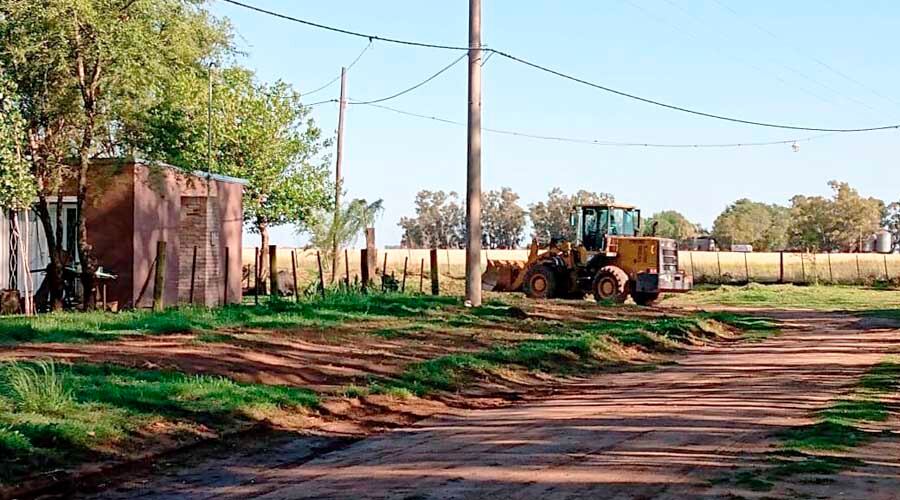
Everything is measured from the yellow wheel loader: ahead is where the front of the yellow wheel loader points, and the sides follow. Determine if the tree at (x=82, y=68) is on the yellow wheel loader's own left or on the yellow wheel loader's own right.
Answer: on the yellow wheel loader's own left

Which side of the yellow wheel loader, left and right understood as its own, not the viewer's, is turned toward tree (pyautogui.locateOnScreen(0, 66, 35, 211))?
left

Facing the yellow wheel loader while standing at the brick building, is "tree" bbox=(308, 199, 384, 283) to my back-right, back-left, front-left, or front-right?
front-left

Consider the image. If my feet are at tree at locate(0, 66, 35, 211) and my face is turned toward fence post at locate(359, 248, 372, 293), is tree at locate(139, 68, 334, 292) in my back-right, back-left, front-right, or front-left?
front-left

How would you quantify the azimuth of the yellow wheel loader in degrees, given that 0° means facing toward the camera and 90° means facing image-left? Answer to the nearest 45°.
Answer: approximately 135°

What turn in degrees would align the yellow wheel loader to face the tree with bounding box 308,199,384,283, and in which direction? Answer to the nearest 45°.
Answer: approximately 45° to its left

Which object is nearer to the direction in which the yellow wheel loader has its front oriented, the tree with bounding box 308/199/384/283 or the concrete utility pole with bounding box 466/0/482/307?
the tree

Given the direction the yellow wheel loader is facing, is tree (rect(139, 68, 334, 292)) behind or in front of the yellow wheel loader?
in front

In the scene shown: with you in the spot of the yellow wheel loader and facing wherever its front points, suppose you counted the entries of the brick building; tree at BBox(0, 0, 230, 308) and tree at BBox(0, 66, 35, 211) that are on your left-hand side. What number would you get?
3
